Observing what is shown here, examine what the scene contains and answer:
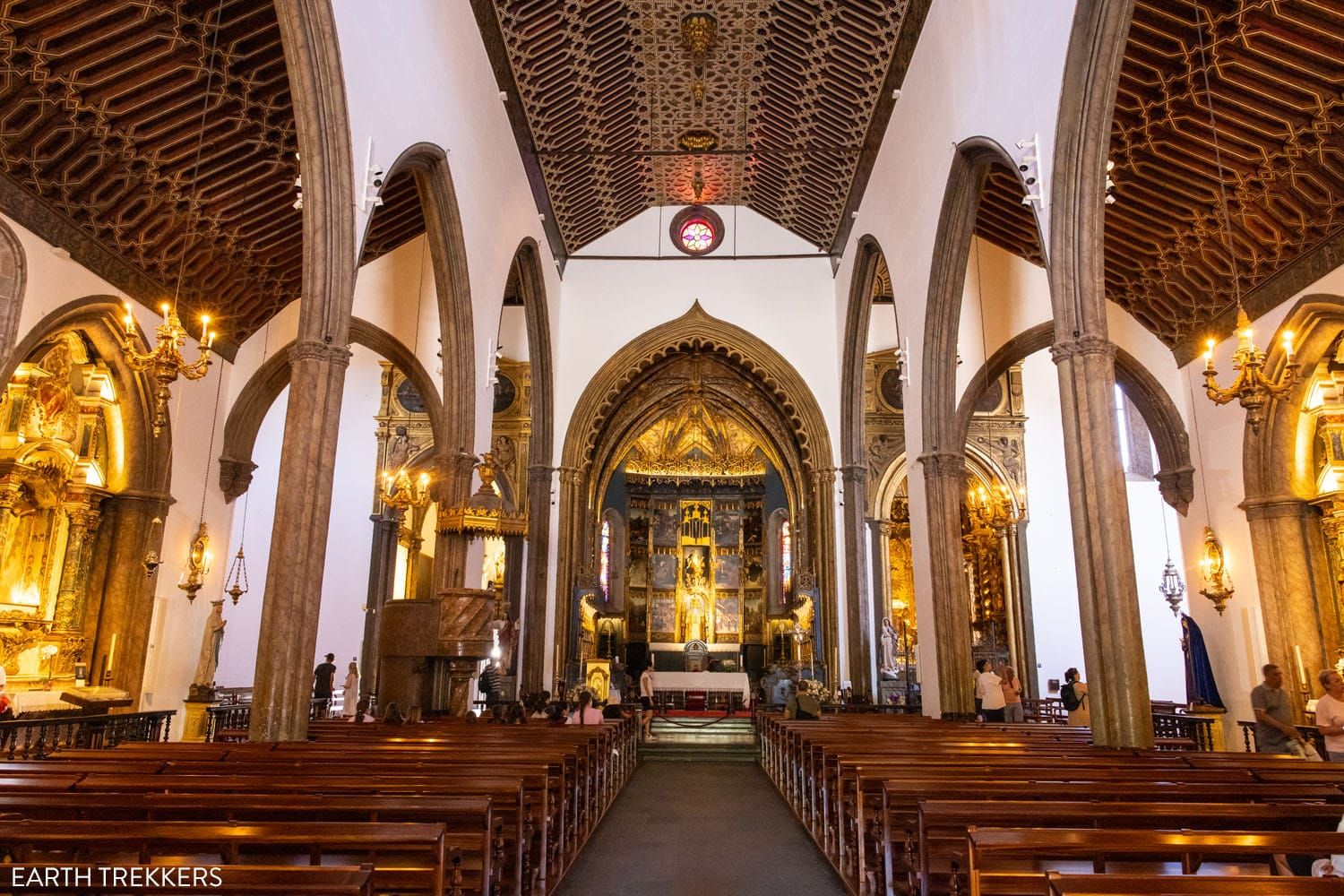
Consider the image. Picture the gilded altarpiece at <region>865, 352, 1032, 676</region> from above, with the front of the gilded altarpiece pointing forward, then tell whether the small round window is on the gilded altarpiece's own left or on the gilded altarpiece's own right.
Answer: on the gilded altarpiece's own right

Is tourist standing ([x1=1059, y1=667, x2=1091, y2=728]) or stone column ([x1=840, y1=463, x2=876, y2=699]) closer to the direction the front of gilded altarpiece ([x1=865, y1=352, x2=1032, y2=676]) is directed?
the tourist standing

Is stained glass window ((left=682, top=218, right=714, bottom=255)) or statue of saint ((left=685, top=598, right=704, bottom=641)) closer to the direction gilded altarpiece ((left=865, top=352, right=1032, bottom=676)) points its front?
the stained glass window

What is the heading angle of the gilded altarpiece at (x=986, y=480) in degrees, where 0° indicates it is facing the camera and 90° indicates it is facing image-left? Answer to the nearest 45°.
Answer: approximately 0°

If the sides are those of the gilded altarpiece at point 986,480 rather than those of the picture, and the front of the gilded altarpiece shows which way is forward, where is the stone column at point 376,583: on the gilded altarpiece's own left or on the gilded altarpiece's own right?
on the gilded altarpiece's own right

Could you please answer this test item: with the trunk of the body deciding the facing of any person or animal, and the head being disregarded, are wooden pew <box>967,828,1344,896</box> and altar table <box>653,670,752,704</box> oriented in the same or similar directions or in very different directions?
very different directions

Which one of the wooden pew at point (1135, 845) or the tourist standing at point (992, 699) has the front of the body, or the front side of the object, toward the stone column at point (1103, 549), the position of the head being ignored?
the wooden pew

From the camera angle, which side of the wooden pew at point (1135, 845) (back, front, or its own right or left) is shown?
back

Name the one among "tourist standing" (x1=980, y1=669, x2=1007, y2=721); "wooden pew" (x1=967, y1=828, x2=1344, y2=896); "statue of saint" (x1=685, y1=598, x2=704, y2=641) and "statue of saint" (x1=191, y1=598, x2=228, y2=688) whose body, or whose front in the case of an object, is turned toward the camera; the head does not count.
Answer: "statue of saint" (x1=685, y1=598, x2=704, y2=641)

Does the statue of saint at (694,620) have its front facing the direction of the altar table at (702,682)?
yes
